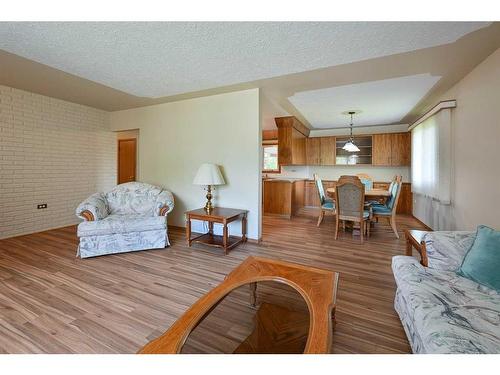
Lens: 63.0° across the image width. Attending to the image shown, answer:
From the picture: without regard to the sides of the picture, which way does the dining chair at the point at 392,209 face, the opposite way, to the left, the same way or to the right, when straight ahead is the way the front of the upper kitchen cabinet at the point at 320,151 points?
to the right

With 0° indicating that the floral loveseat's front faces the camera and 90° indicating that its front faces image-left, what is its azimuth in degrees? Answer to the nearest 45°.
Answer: approximately 0°

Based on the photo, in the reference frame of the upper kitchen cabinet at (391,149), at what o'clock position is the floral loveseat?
The floral loveseat is roughly at 1 o'clock from the upper kitchen cabinet.

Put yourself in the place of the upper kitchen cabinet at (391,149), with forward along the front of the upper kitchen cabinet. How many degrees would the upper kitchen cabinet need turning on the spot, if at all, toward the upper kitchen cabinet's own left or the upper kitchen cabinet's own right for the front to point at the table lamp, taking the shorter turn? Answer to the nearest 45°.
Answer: approximately 45° to the upper kitchen cabinet's own right

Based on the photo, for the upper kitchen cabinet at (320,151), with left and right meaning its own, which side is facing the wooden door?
right

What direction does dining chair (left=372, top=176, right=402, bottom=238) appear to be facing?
to the viewer's left
